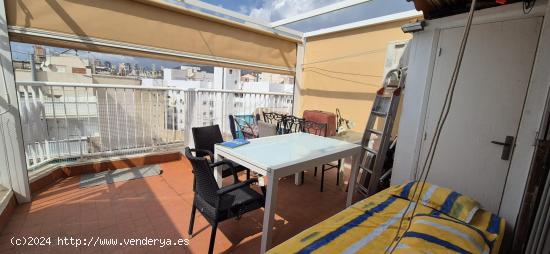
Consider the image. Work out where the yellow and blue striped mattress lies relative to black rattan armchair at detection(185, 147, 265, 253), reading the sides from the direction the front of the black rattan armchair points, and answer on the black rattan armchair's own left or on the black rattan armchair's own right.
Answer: on the black rattan armchair's own right

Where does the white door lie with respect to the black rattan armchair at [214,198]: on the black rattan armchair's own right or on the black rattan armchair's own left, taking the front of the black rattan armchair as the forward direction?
on the black rattan armchair's own right

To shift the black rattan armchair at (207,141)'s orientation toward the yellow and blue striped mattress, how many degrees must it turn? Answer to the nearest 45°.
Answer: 0° — it already faces it

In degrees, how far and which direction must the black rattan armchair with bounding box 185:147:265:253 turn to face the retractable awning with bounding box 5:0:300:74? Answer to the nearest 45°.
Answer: approximately 90° to its left

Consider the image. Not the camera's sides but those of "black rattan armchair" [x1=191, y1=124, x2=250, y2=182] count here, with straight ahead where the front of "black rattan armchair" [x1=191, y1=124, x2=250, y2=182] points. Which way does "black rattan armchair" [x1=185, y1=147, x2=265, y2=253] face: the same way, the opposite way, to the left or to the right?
to the left

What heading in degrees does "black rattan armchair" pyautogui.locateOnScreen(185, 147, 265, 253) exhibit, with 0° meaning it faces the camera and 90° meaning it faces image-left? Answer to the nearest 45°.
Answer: approximately 225°

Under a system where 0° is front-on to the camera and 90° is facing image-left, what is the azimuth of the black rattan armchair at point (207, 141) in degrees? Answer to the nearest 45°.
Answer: approximately 315°

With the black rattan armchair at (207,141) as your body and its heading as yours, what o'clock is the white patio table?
The white patio table is roughly at 12 o'clock from the black rattan armchair.

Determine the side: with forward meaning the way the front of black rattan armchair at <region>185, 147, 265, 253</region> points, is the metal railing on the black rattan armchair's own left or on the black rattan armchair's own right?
on the black rattan armchair's own left

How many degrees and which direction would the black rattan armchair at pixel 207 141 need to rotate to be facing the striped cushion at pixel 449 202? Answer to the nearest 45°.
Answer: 0° — it already faces it

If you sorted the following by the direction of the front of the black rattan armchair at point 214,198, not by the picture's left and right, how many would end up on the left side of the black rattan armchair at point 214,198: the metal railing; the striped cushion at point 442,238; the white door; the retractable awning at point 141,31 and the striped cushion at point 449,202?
2
